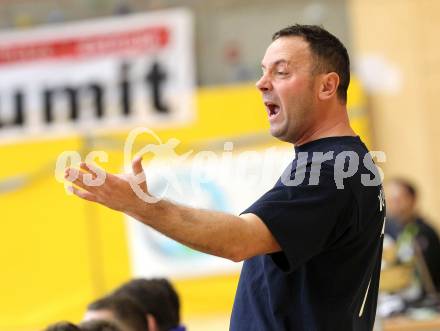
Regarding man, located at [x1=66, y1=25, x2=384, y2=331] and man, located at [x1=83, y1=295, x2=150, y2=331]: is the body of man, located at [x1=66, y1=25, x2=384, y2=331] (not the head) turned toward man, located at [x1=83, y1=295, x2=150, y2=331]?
no

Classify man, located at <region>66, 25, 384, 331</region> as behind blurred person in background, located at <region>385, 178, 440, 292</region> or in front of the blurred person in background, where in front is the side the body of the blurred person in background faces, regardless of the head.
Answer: in front

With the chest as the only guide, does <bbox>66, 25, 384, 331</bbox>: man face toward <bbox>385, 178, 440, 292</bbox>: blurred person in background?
no

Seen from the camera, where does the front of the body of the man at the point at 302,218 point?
to the viewer's left

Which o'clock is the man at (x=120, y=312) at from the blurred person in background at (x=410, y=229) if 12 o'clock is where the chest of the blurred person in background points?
The man is roughly at 11 o'clock from the blurred person in background.

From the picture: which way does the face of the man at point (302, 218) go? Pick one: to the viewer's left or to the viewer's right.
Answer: to the viewer's left

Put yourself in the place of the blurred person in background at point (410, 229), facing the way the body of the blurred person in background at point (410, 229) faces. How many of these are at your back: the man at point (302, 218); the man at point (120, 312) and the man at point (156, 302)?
0

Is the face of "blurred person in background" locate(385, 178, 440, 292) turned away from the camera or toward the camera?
toward the camera

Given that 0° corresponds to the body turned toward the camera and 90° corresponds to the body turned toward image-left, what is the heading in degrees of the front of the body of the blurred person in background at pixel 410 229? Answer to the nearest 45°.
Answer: approximately 45°

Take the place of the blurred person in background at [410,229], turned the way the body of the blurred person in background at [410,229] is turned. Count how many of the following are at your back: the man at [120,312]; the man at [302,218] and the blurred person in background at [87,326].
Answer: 0
